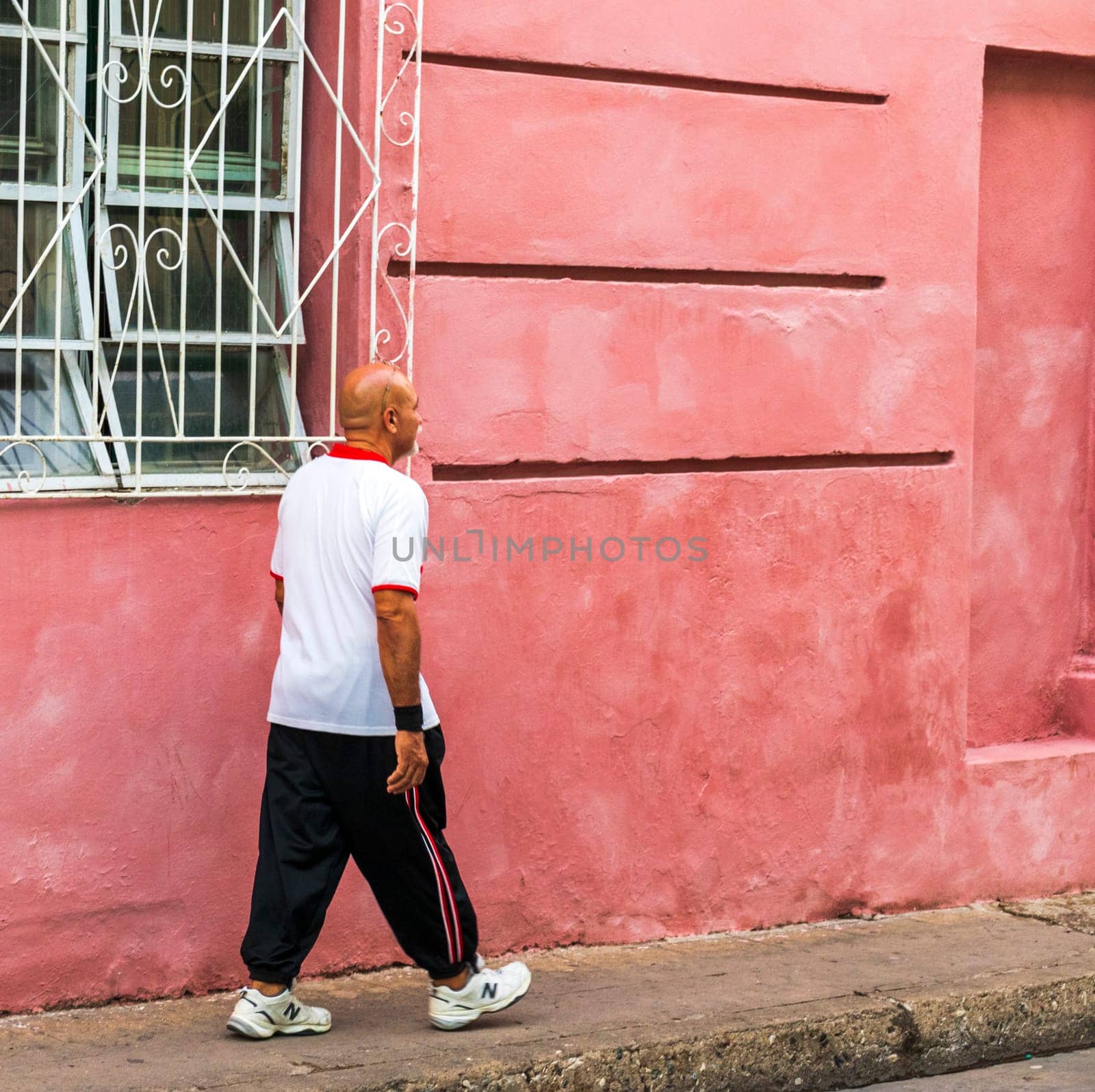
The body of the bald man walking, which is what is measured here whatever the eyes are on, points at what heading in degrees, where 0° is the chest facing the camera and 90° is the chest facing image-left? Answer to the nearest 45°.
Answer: approximately 225°

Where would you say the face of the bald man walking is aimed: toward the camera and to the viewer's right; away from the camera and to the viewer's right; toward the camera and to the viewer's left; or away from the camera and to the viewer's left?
away from the camera and to the viewer's right

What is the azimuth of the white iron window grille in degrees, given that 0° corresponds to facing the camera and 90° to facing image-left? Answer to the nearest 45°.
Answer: approximately 0°
